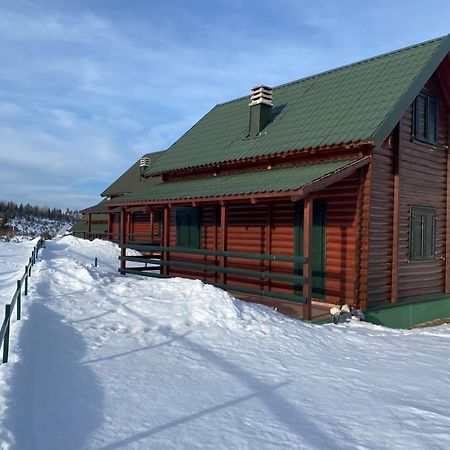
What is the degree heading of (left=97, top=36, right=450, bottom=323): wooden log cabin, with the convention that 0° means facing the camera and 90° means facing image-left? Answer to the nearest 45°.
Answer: approximately 45°
